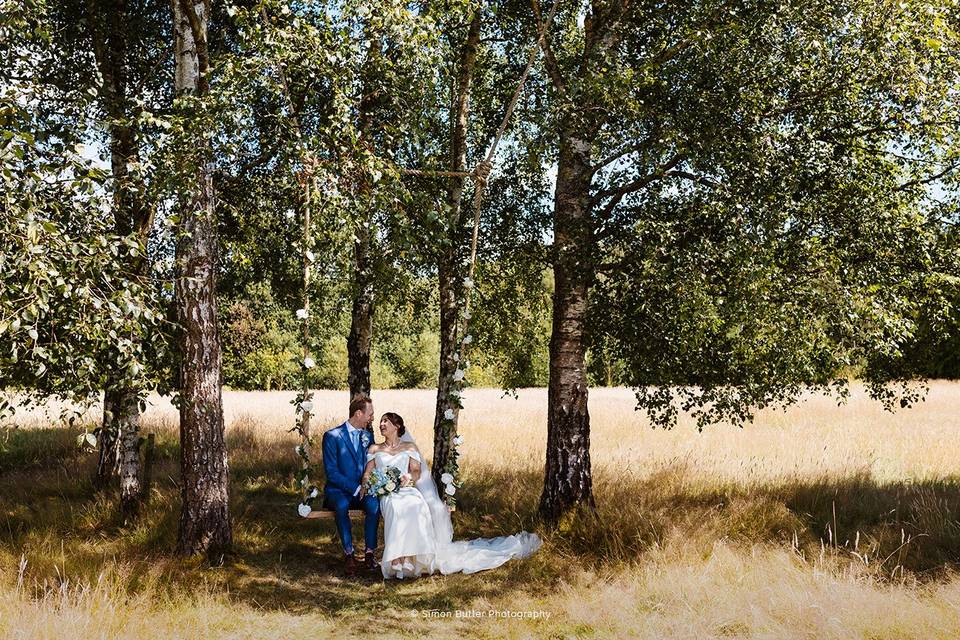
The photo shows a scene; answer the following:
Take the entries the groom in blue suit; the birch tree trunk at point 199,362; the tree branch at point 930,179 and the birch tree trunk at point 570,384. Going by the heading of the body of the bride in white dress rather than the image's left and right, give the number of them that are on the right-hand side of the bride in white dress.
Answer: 2

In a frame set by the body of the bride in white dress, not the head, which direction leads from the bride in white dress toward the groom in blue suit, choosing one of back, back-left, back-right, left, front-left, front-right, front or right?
right

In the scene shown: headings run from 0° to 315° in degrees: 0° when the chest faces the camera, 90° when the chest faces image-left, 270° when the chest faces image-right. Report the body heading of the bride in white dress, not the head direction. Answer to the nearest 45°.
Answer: approximately 0°

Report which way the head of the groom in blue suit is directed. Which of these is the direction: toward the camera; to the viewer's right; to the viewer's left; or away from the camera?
to the viewer's right

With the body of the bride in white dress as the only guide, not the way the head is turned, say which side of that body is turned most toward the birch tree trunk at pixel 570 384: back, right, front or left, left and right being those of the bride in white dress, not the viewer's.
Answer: left

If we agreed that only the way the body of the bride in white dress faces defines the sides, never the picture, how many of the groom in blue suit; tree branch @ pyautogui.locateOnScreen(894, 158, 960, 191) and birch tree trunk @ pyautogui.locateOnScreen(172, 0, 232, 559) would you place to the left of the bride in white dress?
1

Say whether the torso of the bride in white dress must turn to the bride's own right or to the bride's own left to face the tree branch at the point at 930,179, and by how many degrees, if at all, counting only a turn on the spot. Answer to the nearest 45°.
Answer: approximately 90° to the bride's own left
